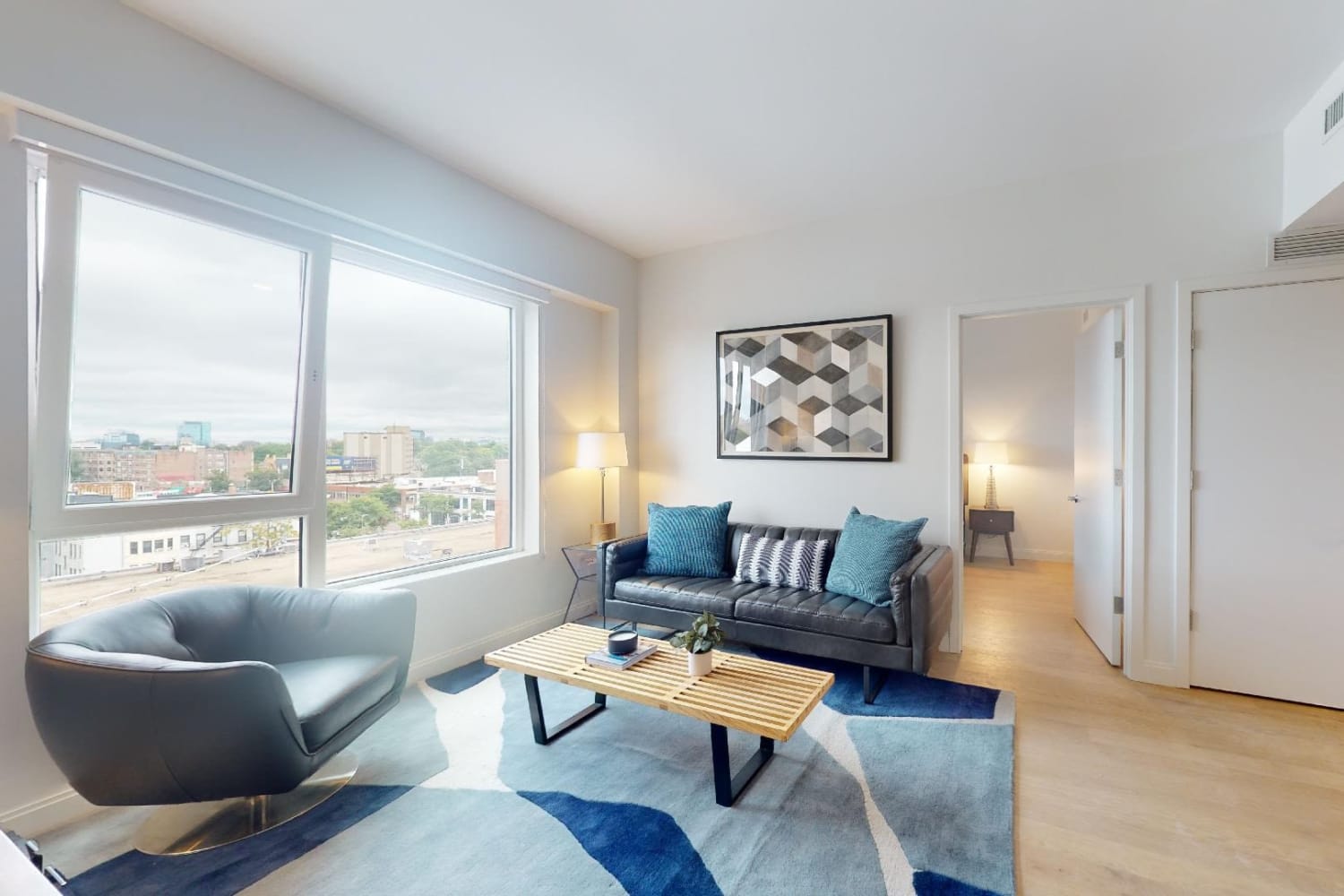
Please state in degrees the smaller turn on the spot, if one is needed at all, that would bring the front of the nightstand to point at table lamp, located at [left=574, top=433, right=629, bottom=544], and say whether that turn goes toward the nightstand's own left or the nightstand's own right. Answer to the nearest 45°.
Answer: approximately 45° to the nightstand's own right

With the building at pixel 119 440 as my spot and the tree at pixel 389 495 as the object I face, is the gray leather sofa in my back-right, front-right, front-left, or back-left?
front-right

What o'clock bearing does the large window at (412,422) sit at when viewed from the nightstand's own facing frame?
The large window is roughly at 1 o'clock from the nightstand.

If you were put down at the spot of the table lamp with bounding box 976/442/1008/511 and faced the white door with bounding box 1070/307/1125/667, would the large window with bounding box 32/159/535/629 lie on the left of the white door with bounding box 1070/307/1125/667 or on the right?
right

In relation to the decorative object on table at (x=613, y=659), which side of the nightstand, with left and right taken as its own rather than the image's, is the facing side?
front

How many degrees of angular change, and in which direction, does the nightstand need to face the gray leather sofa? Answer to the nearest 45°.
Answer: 0° — it already faces it

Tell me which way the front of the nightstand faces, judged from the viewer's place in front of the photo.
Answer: facing the viewer

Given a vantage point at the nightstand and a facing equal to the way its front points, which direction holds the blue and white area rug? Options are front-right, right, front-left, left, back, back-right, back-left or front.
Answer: front

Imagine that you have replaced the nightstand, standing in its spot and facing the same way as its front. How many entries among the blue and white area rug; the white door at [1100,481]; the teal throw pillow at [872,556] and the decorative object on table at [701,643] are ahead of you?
4
